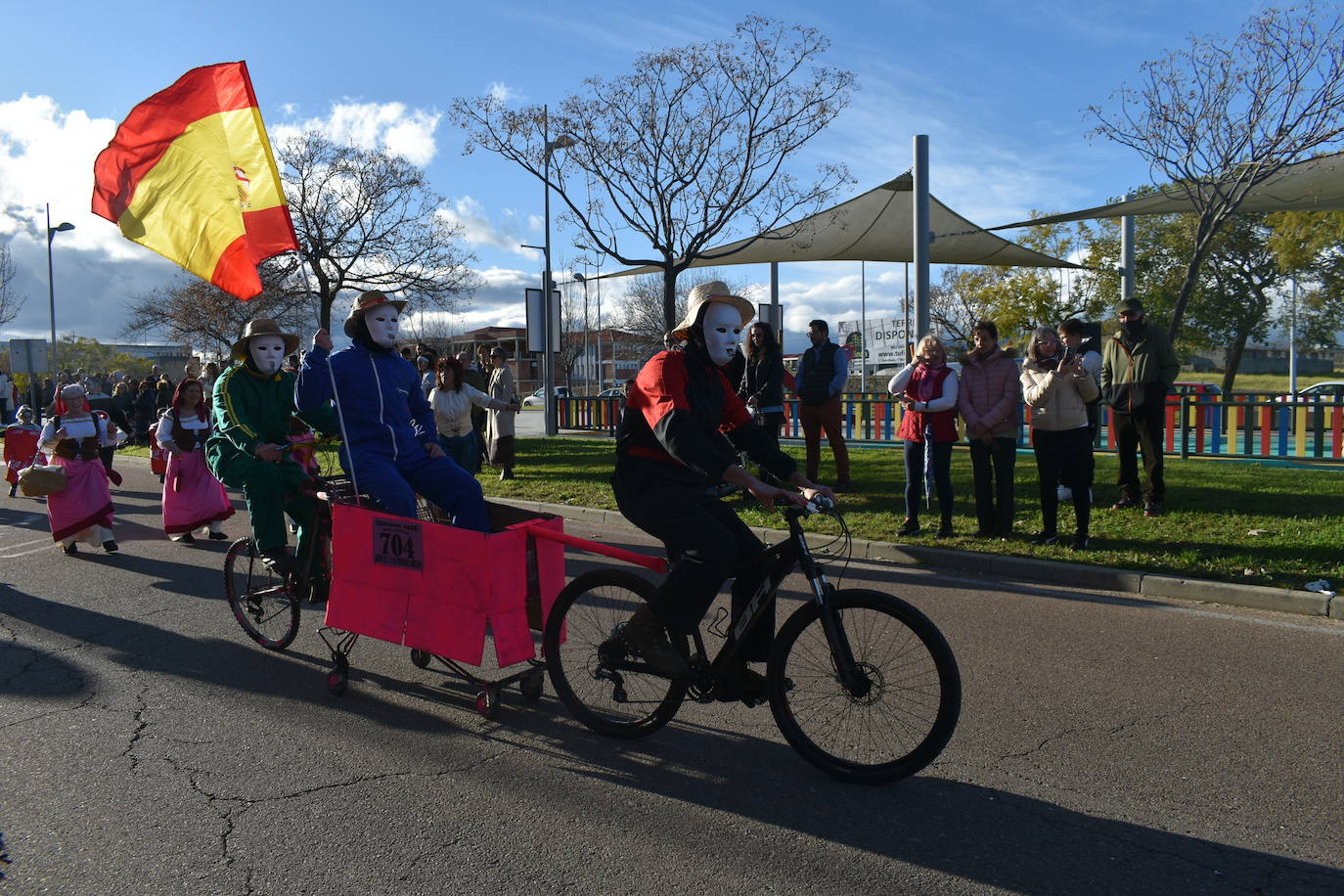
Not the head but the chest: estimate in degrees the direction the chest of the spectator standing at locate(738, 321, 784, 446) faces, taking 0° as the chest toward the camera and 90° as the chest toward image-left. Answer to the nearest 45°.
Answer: approximately 45°

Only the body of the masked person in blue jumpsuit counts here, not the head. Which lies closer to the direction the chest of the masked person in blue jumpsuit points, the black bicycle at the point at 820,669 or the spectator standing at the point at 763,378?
the black bicycle

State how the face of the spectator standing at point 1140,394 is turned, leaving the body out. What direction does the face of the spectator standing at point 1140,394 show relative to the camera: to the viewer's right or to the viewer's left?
to the viewer's left

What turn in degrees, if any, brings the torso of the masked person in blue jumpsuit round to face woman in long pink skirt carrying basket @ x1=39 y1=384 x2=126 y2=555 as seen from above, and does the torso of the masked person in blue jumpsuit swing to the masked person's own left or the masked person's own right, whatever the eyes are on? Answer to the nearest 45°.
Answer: approximately 180°

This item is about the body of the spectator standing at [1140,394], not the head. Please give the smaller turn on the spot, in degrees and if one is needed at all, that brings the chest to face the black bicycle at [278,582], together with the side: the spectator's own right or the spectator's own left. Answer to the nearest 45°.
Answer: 0° — they already face it

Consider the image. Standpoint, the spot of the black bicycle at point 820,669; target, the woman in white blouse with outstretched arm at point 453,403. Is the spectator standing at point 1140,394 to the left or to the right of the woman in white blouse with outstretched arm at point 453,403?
right

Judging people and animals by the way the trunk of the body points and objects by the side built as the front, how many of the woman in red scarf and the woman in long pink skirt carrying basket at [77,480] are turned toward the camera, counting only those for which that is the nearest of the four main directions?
2

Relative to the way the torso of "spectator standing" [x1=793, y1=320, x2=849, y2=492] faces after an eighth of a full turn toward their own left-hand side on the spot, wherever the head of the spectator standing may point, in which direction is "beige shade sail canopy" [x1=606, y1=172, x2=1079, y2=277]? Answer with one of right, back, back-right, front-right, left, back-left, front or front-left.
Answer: back

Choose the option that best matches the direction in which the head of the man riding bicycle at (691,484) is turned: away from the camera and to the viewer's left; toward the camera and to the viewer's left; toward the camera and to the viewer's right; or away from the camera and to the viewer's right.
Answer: toward the camera and to the viewer's right

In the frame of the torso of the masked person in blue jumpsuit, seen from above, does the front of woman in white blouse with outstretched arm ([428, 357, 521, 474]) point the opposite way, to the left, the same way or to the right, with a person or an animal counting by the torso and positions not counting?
to the right

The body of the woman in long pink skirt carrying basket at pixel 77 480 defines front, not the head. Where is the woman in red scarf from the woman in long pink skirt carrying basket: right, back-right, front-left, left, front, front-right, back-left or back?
front-left

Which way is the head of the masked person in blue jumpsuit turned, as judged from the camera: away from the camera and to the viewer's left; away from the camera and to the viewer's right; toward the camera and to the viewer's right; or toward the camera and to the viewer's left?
toward the camera and to the viewer's right

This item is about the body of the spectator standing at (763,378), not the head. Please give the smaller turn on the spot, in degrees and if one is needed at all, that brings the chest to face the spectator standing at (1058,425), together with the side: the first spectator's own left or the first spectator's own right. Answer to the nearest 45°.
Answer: approximately 90° to the first spectator's own left
